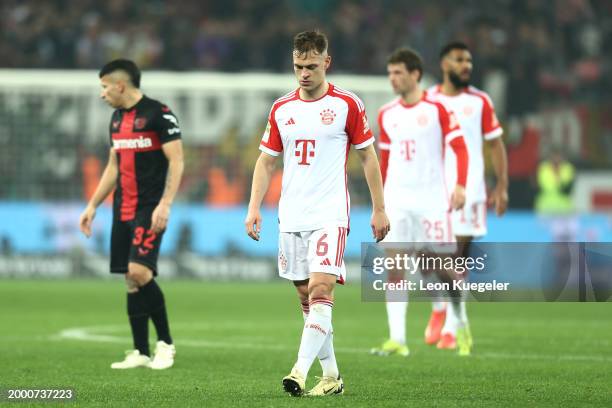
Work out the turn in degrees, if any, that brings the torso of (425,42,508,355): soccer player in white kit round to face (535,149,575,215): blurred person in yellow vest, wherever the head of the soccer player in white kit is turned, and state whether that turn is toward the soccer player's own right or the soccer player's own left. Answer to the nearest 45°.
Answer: approximately 180°

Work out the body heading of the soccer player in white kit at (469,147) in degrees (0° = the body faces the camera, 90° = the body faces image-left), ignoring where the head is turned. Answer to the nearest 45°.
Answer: approximately 0°

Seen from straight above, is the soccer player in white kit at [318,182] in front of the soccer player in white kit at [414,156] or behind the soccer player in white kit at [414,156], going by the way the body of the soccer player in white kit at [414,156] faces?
in front

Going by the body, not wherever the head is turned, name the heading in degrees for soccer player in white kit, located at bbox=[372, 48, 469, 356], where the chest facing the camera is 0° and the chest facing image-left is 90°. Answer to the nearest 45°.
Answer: approximately 45°

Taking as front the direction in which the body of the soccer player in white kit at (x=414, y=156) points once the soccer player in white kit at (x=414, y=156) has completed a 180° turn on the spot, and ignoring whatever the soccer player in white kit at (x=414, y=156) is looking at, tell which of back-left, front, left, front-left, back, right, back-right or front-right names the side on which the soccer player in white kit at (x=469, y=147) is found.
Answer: front
